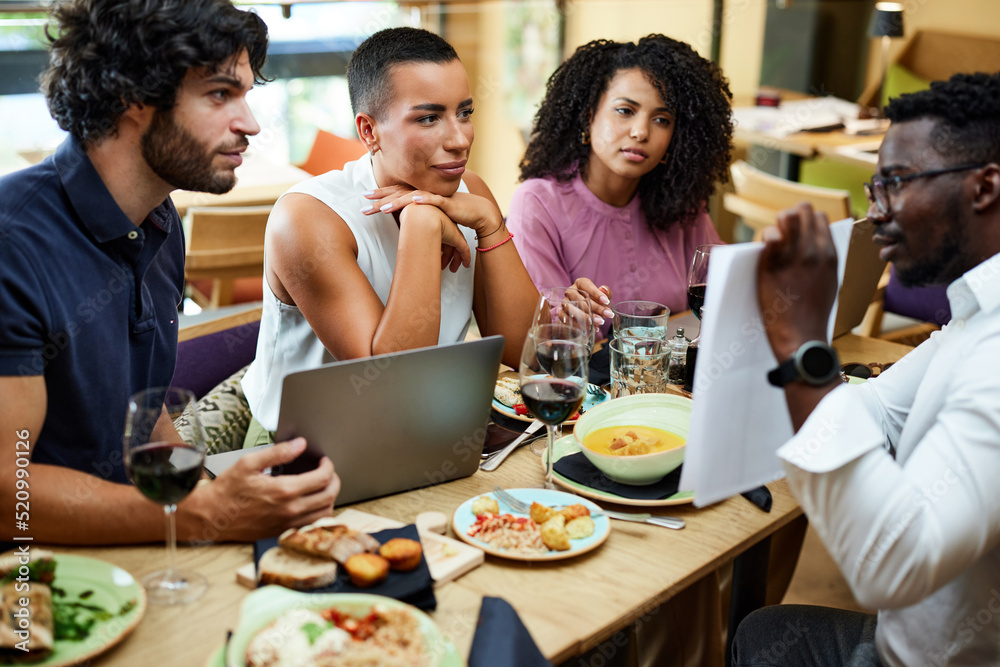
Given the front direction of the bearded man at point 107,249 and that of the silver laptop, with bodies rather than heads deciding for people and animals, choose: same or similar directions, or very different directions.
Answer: very different directions

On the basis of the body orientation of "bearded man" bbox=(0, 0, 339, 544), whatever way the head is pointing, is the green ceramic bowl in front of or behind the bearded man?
in front

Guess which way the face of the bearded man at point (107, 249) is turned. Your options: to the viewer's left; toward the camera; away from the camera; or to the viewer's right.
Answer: to the viewer's right

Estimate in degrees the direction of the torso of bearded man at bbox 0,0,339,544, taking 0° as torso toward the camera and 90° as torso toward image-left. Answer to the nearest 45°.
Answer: approximately 315°

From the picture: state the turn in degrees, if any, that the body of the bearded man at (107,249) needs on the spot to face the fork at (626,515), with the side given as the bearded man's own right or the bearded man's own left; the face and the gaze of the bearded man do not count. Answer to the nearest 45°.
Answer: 0° — they already face it

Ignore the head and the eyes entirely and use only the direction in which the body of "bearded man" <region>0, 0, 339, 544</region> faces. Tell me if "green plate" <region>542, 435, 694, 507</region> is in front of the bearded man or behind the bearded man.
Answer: in front

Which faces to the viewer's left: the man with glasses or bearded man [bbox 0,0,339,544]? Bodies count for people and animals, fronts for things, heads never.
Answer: the man with glasses

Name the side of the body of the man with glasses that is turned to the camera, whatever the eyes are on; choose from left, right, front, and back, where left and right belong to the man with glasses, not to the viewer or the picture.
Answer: left

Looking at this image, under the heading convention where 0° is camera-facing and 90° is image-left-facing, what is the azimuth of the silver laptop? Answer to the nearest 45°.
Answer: approximately 135°

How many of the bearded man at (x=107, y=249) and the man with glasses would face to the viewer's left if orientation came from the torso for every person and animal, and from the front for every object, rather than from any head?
1
